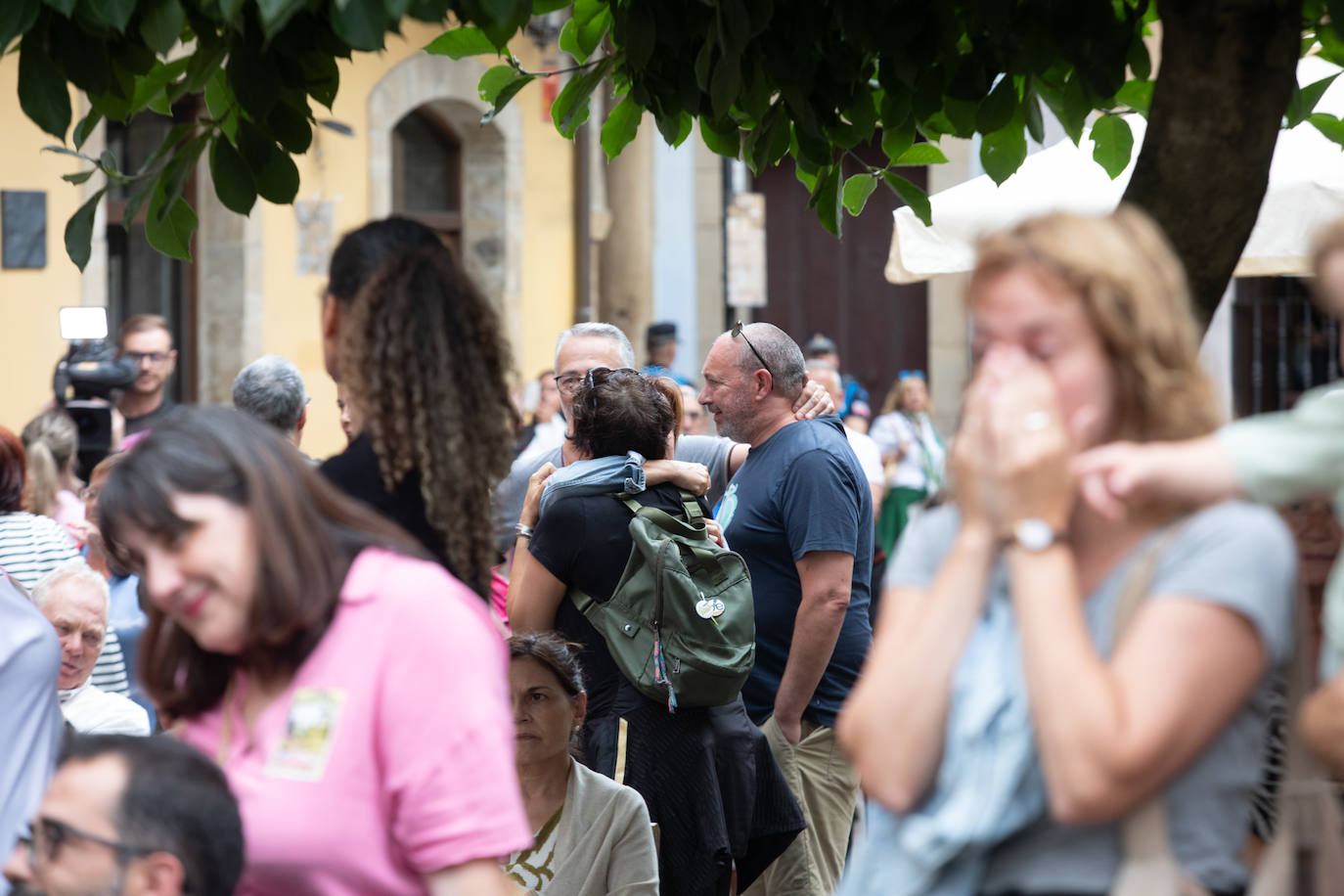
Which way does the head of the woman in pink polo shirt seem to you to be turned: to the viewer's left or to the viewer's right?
to the viewer's left

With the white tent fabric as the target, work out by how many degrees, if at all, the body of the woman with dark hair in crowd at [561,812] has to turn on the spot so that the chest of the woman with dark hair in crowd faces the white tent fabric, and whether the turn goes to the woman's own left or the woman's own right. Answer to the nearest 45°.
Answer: approximately 180°

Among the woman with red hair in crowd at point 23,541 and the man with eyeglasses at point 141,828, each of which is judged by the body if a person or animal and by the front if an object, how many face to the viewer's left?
1

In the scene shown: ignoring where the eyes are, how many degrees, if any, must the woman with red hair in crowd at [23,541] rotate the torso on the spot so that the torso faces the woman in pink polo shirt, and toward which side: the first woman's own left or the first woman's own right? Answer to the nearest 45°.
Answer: approximately 180°

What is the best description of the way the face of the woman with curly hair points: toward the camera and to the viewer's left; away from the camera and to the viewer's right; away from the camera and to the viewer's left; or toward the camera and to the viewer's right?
away from the camera and to the viewer's left

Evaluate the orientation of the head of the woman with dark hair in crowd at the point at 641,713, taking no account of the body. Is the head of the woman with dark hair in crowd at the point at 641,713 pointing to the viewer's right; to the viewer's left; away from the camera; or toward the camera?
away from the camera

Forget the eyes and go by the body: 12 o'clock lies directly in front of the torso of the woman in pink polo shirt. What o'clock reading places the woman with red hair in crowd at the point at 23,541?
The woman with red hair in crowd is roughly at 4 o'clock from the woman in pink polo shirt.

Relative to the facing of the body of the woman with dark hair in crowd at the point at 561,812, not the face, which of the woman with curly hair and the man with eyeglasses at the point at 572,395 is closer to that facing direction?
the woman with curly hair

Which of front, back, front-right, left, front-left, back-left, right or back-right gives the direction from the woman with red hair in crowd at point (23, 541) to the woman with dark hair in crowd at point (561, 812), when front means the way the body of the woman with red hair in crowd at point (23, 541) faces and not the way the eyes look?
back-right

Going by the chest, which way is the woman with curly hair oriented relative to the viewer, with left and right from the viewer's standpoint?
facing away from the viewer and to the left of the viewer

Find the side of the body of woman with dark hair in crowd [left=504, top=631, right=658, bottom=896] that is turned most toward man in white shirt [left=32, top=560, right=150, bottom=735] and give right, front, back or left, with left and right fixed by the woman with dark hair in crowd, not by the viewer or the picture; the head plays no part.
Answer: right
